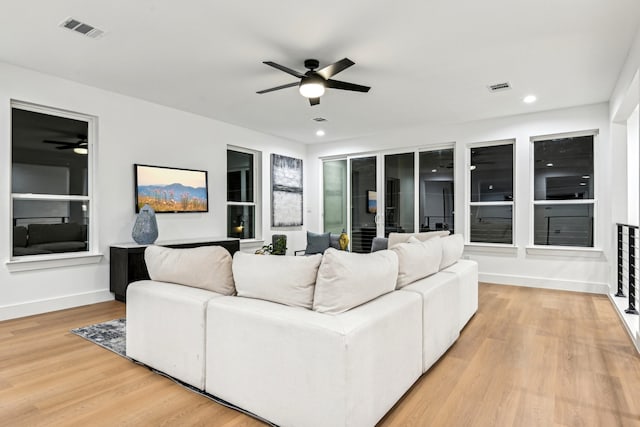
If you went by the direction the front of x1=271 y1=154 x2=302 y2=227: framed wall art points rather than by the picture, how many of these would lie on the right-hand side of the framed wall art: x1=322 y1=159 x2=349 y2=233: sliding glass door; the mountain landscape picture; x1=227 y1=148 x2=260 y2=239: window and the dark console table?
3

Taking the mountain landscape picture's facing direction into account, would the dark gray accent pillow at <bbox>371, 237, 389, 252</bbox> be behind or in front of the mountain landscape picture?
in front

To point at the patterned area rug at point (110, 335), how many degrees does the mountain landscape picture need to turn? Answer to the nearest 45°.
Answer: approximately 45° to its right

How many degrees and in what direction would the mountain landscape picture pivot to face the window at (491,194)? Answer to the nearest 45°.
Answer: approximately 45° to its left

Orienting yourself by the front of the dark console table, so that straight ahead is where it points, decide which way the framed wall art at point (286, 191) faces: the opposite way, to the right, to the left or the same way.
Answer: the same way

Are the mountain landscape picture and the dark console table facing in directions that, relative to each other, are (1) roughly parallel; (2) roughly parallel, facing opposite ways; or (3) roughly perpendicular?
roughly parallel

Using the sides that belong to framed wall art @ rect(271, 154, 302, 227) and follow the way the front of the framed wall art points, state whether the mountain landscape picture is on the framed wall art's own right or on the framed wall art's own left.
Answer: on the framed wall art's own right

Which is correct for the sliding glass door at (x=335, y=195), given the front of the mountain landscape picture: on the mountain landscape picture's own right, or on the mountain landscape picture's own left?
on the mountain landscape picture's own left

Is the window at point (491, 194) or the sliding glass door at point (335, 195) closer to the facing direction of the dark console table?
the window

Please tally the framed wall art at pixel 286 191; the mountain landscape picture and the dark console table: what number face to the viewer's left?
0

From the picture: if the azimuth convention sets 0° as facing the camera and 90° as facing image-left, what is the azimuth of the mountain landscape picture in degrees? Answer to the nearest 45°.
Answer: approximately 315°

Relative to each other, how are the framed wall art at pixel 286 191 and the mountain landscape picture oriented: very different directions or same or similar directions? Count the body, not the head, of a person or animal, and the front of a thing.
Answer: same or similar directions

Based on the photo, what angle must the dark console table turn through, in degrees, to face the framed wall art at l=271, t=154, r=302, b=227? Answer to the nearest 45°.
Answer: approximately 90° to its left

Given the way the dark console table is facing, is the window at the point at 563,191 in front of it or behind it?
in front

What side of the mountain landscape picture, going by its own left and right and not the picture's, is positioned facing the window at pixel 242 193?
left

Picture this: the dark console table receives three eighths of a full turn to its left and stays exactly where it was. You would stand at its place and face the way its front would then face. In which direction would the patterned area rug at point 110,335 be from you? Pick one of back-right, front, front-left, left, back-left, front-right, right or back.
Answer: back
